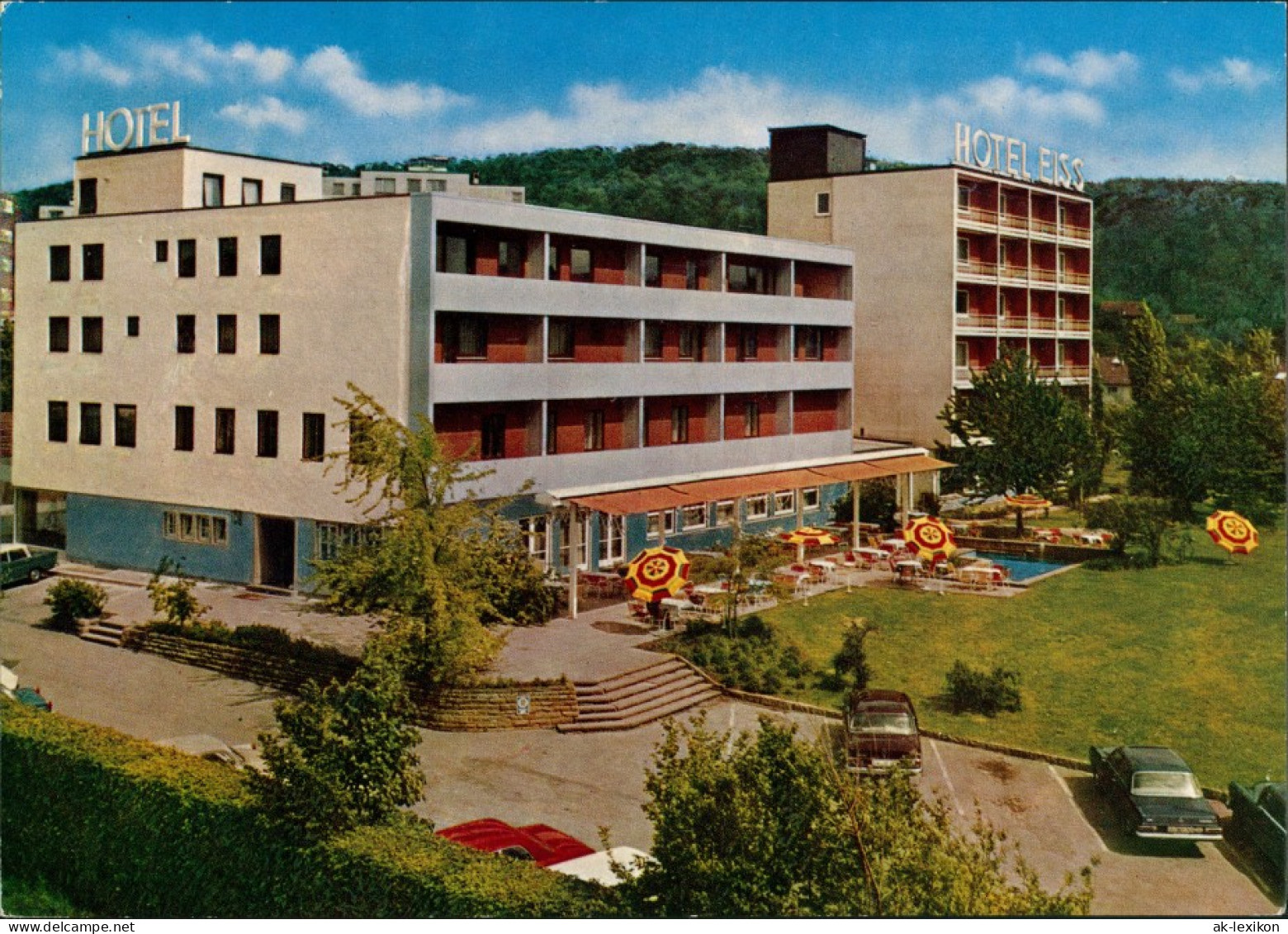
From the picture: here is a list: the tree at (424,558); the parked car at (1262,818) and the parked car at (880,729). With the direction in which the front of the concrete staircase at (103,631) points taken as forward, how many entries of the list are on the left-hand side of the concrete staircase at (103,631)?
3

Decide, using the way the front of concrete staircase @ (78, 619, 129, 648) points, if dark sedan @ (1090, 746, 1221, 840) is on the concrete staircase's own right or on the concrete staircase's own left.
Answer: on the concrete staircase's own left

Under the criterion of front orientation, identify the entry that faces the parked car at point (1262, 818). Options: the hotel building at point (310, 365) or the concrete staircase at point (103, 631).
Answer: the hotel building

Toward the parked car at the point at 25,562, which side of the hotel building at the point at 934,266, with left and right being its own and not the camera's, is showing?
right

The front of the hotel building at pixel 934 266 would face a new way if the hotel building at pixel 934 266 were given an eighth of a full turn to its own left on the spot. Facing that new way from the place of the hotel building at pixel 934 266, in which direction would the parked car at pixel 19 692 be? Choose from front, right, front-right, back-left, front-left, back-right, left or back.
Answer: back-right

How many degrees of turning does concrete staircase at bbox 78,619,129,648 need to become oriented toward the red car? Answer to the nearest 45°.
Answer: approximately 90° to its left
